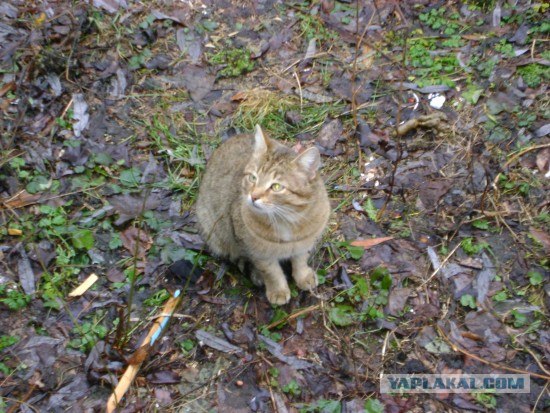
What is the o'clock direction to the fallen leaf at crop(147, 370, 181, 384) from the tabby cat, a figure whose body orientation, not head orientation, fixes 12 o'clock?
The fallen leaf is roughly at 3 o'clock from the tabby cat.

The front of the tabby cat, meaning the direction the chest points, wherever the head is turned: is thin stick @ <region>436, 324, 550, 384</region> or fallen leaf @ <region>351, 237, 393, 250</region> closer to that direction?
the thin stick

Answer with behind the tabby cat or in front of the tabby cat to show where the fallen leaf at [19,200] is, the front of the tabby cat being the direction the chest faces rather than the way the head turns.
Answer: behind

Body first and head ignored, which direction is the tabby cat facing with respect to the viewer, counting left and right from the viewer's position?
facing the viewer and to the right of the viewer

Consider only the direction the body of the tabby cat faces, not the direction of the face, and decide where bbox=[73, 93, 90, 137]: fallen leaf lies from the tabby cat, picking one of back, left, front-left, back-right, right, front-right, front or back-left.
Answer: back

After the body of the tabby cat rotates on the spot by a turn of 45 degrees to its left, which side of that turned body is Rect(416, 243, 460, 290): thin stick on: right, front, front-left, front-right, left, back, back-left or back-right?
front

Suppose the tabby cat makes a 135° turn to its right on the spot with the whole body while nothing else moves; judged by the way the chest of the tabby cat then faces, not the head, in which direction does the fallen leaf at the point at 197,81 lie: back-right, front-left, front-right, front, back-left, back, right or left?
right

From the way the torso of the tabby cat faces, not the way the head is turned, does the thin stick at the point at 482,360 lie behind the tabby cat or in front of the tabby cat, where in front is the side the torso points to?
in front

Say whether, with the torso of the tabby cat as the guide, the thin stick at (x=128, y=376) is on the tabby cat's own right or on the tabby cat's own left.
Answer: on the tabby cat's own right

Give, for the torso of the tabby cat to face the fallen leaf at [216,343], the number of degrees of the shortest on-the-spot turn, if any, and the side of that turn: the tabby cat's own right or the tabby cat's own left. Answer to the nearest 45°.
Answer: approximately 90° to the tabby cat's own right

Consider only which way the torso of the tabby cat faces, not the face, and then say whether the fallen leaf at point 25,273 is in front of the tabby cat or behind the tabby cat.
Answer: behind
